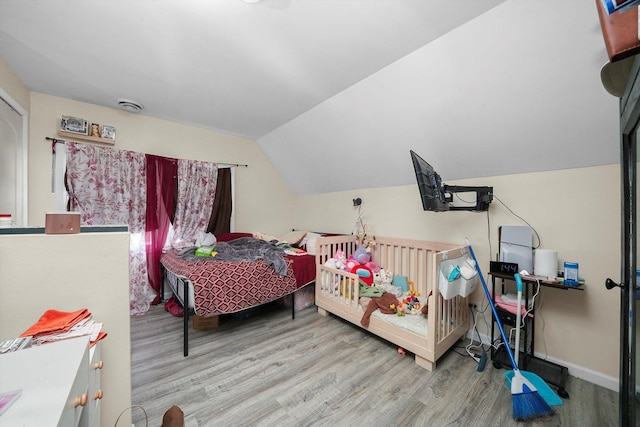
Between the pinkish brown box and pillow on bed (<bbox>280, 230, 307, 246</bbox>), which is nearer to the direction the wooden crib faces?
the pinkish brown box

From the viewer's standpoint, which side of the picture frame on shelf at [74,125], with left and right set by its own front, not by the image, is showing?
front

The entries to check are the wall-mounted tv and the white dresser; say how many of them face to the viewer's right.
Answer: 1

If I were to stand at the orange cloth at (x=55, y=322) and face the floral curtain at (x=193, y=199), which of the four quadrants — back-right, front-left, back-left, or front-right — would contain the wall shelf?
front-left

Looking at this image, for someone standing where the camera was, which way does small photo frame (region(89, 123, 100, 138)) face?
facing the viewer

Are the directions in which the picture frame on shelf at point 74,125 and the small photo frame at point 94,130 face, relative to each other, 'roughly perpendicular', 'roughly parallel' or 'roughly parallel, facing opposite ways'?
roughly parallel

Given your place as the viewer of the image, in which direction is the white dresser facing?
facing to the right of the viewer

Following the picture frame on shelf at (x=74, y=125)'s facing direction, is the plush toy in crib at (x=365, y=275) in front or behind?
in front

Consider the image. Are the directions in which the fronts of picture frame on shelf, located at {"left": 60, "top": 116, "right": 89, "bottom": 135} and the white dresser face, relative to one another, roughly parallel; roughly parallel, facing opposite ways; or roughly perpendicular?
roughly perpendicular

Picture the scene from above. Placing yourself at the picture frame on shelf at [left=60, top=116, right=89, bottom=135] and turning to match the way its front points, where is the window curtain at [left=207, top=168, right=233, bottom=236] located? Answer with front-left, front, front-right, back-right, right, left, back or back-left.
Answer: left

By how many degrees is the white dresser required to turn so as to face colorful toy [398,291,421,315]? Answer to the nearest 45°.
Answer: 0° — it already faces it

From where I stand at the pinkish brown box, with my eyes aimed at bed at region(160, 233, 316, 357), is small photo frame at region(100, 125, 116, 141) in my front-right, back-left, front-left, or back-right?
front-left
